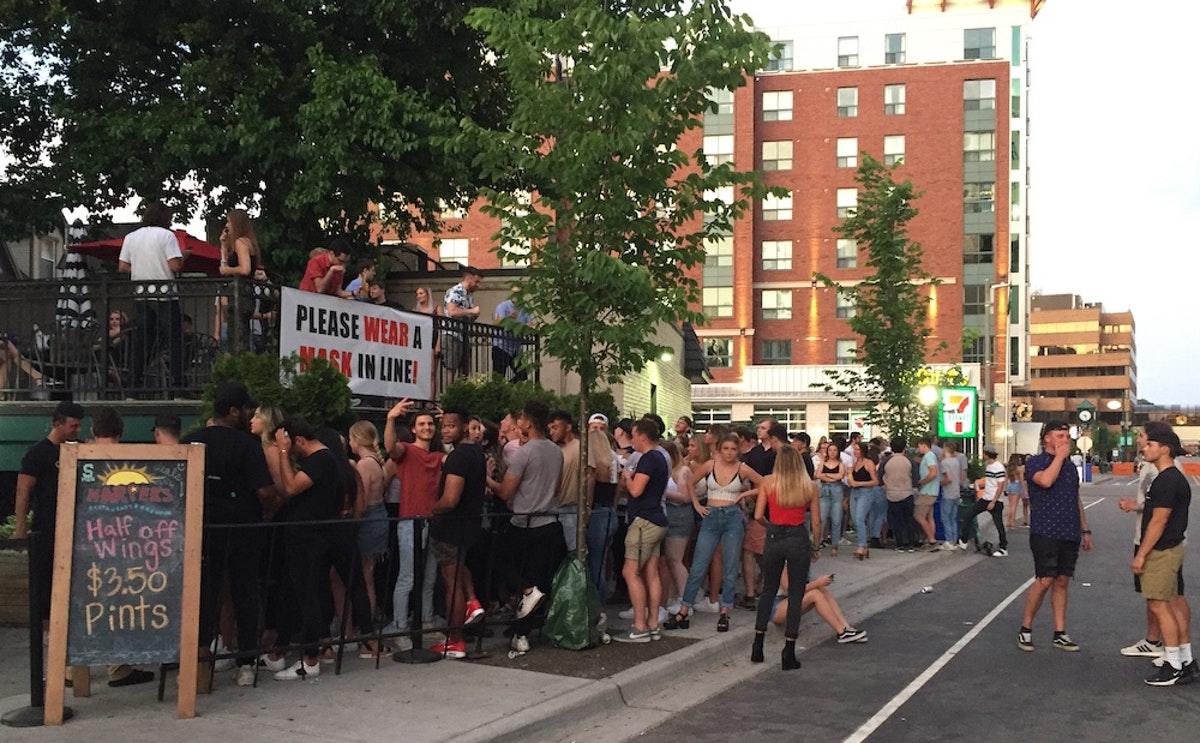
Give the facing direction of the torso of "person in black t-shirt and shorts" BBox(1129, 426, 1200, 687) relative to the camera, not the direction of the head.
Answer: to the viewer's left

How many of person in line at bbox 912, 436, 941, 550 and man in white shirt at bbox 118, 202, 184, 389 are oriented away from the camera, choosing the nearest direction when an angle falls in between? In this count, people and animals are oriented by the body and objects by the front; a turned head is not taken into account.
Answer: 1

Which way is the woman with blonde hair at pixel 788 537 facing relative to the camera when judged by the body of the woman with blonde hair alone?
away from the camera

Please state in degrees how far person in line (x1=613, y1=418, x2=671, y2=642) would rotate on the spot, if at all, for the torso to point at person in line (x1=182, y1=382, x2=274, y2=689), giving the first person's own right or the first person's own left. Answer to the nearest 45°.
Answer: approximately 45° to the first person's own left

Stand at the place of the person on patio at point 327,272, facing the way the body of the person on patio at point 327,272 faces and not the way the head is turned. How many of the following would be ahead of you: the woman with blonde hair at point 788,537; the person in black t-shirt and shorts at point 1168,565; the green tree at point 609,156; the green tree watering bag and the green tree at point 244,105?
4

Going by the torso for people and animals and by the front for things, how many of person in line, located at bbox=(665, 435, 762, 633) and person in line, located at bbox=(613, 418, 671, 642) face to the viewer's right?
0

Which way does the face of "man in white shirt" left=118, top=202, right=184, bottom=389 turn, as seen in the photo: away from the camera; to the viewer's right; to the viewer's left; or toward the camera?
away from the camera

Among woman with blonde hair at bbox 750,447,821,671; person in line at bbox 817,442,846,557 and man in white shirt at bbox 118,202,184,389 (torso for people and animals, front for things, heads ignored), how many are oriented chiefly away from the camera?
2

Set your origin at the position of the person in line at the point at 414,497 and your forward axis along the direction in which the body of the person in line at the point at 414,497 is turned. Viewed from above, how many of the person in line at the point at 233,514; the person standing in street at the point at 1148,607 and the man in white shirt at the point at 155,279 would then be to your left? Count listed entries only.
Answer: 1

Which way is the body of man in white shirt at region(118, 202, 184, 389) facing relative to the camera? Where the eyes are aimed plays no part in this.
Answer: away from the camera

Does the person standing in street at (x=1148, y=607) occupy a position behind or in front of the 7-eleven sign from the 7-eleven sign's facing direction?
in front

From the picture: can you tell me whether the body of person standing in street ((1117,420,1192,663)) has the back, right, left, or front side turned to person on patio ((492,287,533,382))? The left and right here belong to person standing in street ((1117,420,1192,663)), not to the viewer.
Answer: front
